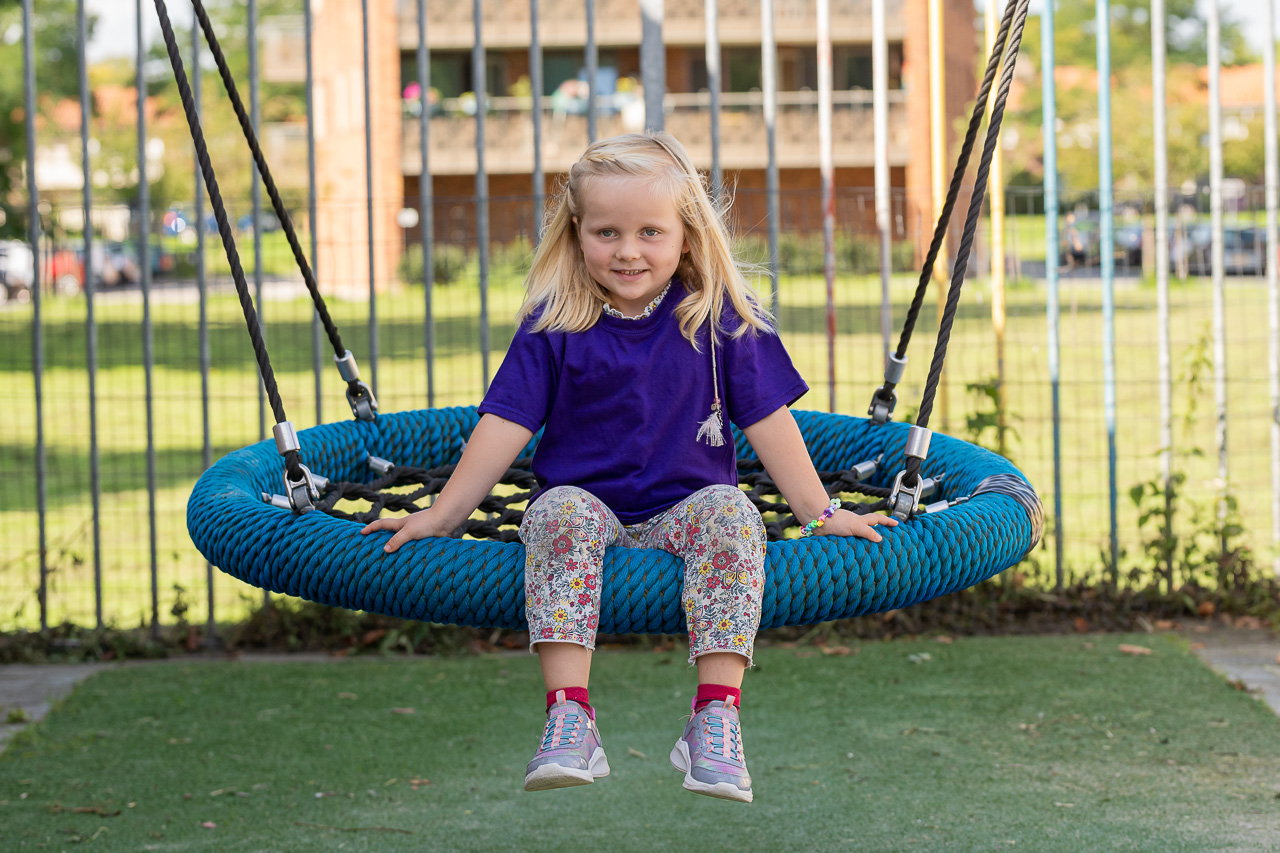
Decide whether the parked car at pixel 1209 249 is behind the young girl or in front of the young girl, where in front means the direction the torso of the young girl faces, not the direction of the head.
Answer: behind

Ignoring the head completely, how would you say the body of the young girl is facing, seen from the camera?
toward the camera

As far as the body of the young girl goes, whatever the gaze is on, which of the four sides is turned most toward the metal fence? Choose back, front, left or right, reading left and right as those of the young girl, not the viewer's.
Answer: back

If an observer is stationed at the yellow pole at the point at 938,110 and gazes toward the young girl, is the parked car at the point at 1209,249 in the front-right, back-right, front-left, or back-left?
back-left

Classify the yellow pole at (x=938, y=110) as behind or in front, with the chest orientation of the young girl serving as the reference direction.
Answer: behind
